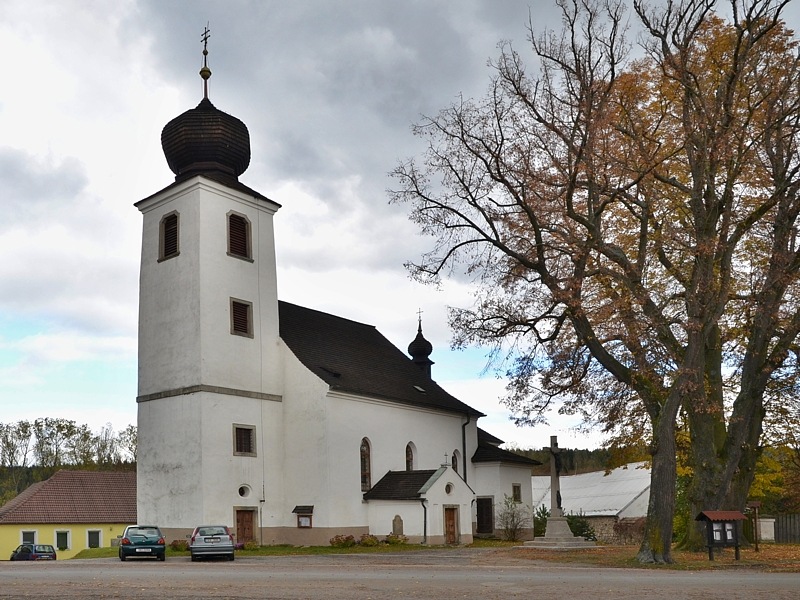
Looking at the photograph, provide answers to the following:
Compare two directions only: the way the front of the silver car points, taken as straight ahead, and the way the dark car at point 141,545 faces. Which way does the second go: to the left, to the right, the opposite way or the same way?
the same way

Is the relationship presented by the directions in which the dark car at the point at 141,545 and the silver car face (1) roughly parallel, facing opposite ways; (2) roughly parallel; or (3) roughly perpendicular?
roughly parallel
